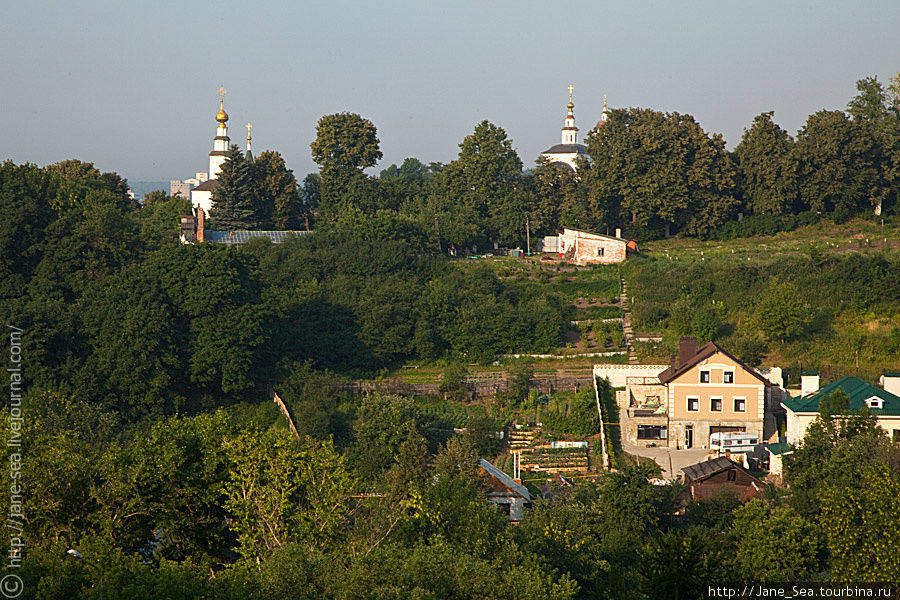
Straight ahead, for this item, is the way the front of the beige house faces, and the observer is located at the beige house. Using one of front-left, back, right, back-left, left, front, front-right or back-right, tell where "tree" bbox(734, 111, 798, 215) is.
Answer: back

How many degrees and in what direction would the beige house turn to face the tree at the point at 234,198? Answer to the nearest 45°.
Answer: approximately 135° to its right

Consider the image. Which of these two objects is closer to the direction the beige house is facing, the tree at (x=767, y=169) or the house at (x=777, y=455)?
the house

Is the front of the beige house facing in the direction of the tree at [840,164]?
no

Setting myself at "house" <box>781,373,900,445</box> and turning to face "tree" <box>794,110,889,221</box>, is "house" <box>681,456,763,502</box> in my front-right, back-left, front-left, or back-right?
back-left

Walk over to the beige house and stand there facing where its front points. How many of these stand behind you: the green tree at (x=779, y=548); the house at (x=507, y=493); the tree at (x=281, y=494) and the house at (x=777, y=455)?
0

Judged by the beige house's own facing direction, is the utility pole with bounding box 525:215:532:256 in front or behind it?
behind

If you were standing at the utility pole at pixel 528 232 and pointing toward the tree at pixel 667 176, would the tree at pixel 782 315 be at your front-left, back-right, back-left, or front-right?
front-right

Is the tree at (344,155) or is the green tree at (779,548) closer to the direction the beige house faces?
the green tree

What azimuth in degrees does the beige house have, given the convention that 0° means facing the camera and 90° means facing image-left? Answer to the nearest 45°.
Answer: approximately 0°

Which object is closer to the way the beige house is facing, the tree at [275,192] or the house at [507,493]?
the house

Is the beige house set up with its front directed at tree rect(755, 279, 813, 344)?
no

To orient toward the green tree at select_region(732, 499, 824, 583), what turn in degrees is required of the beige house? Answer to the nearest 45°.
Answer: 0° — it already faces it

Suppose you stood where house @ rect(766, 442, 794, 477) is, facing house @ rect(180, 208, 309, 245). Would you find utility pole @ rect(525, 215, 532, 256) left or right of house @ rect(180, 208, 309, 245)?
right

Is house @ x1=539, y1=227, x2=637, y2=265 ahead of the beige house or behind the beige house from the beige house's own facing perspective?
behind

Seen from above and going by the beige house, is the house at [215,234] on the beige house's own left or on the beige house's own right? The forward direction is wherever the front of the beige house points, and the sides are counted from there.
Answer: on the beige house's own right

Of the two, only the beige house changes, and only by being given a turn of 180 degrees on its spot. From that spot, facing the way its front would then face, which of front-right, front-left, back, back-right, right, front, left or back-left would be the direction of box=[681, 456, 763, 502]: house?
back

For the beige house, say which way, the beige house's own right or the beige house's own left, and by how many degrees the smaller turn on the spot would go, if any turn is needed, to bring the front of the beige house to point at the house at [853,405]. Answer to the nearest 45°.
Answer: approximately 90° to the beige house's own left

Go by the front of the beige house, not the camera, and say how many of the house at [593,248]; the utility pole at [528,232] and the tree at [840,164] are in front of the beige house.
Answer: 0

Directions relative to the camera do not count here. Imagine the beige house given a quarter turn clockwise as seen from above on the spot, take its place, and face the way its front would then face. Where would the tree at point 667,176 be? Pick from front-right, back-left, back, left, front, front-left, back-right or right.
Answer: right
